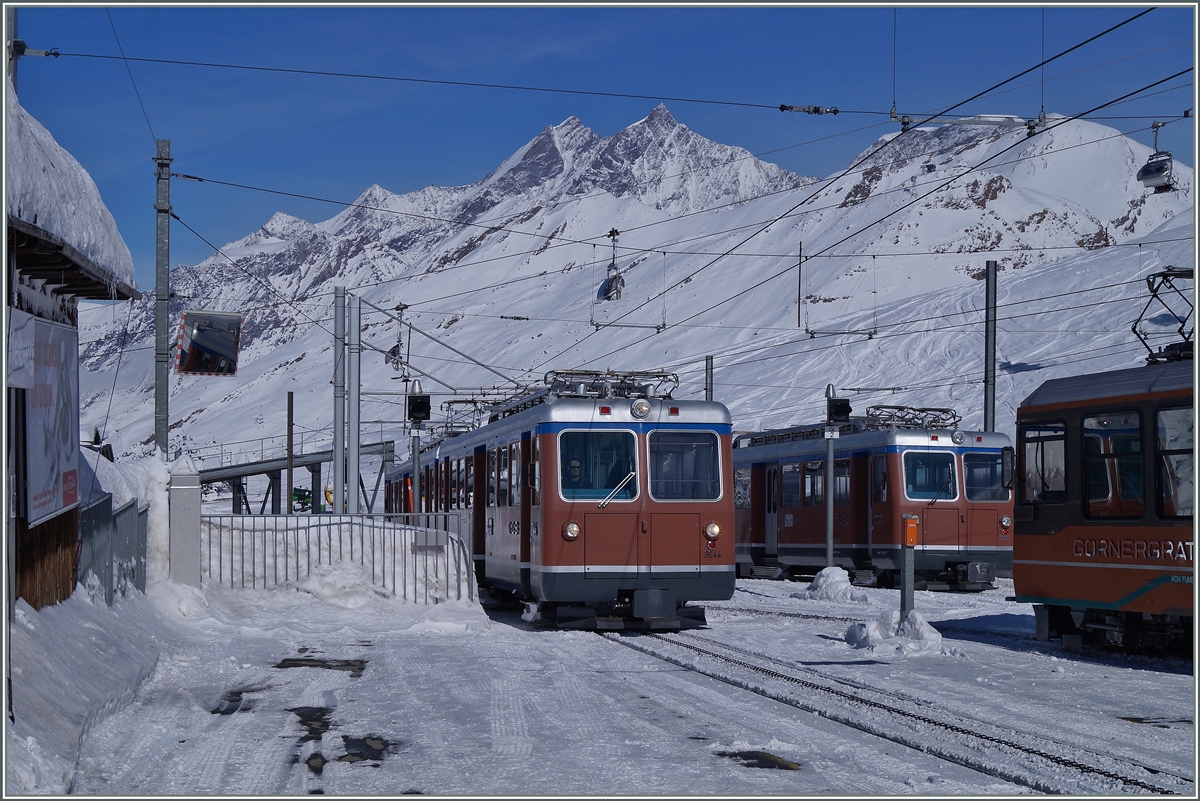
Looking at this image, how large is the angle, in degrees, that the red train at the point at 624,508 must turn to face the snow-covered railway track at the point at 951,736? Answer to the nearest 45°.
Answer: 0° — it already faces it

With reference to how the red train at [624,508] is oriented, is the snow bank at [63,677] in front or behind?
in front

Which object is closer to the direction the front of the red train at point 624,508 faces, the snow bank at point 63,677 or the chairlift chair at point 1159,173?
the snow bank

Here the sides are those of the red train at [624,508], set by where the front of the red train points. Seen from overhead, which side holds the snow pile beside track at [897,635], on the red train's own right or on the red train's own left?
on the red train's own left

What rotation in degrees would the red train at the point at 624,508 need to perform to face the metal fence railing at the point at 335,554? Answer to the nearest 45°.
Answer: approximately 135° to its right

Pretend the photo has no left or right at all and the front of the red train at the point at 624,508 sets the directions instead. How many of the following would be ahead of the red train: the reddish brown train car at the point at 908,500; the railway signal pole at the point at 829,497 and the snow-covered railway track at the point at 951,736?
1

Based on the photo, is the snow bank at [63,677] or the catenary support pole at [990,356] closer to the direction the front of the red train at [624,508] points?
the snow bank

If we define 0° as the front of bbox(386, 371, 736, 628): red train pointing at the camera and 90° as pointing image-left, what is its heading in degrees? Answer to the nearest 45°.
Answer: approximately 0°

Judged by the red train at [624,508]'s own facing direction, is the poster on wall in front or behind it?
in front

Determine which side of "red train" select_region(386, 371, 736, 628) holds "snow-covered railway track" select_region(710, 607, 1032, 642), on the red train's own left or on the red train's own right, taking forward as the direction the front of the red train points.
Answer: on the red train's own left

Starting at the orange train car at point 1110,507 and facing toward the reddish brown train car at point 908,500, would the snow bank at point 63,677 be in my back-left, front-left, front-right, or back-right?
back-left
